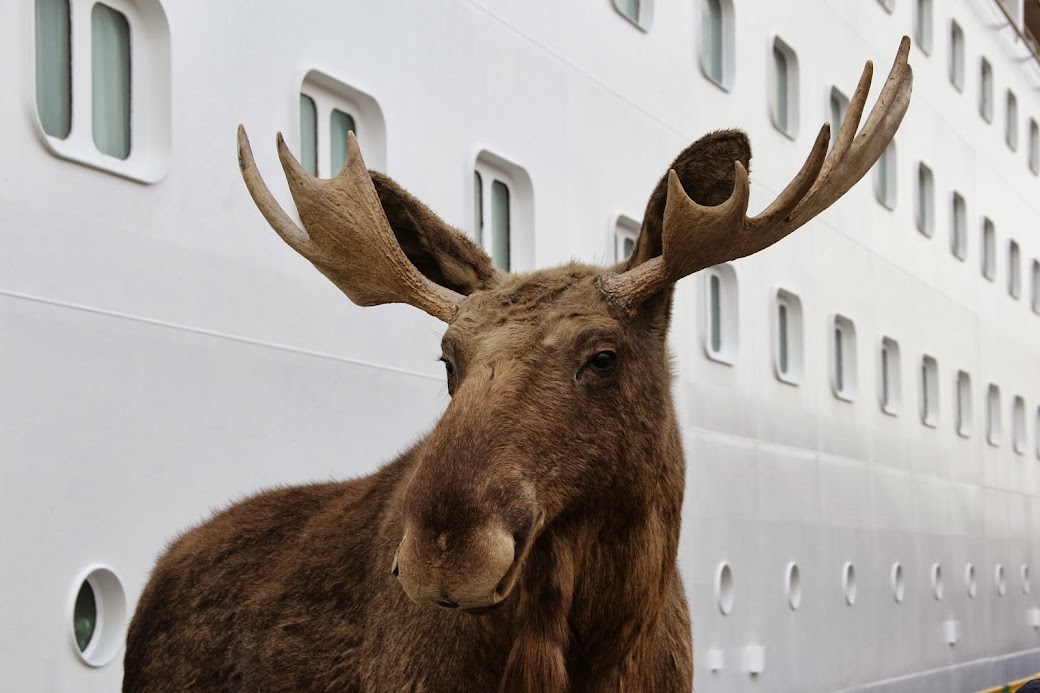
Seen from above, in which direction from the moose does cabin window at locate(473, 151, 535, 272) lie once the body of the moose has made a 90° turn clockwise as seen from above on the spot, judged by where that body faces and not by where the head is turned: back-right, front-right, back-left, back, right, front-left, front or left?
back-right

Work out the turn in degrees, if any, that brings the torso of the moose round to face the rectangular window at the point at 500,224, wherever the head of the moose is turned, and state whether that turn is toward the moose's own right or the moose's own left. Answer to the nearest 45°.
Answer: approximately 135° to the moose's own left

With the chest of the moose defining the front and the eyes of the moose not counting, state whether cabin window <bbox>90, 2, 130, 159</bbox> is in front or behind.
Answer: behind

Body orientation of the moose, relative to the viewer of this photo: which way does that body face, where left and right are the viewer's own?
facing the viewer and to the right of the viewer

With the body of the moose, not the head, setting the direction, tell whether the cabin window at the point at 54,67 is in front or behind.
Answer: behind
